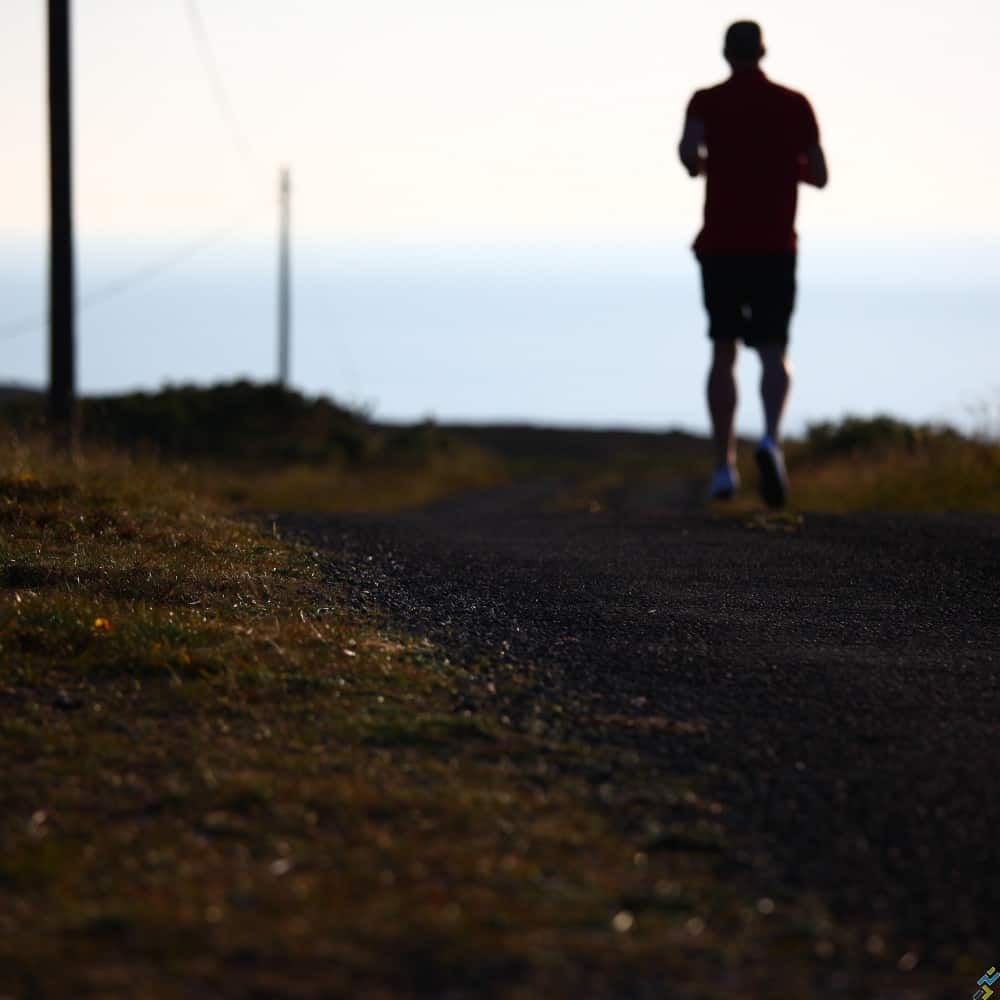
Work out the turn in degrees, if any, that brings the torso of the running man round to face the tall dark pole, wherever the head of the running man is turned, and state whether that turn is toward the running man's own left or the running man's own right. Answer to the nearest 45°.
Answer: approximately 45° to the running man's own left

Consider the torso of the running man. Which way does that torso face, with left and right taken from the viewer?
facing away from the viewer
